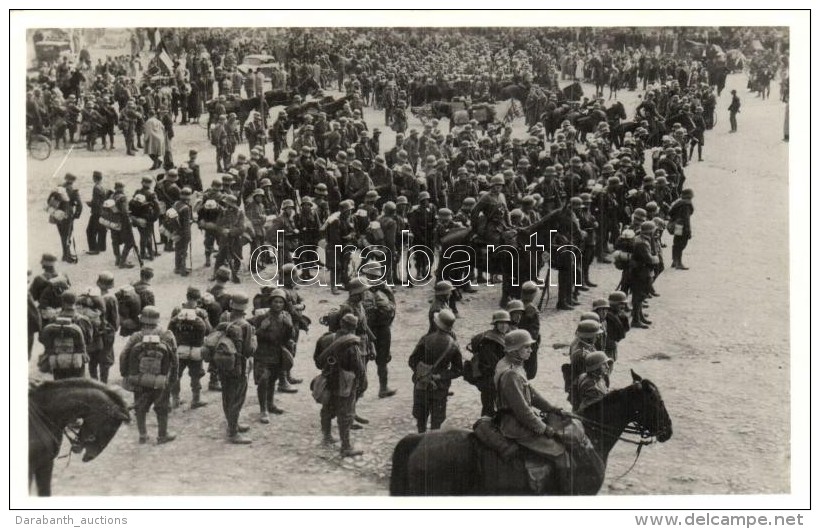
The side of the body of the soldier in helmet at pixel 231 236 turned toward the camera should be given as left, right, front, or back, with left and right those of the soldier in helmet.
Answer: front

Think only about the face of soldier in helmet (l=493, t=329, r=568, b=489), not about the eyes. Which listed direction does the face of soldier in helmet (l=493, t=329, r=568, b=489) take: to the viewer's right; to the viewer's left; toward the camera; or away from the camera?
to the viewer's right

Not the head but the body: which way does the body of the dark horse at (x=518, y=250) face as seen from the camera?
to the viewer's right

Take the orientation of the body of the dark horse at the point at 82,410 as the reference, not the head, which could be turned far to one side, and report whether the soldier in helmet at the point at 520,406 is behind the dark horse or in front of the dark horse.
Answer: in front

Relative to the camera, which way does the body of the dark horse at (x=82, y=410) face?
to the viewer's right

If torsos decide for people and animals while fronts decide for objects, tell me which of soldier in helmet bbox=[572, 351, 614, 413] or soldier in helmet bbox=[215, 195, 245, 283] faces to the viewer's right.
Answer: soldier in helmet bbox=[572, 351, 614, 413]

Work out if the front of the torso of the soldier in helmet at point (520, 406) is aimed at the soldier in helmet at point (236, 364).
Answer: no

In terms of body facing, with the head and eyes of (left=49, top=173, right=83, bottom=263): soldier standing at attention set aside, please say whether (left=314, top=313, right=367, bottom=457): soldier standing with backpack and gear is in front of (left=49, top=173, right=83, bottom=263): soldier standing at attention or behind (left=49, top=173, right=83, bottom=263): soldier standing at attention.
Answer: in front

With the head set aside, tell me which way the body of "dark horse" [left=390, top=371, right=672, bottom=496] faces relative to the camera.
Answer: to the viewer's right

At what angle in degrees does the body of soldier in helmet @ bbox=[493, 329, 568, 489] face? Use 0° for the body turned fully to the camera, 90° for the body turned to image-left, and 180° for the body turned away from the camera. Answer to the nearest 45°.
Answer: approximately 270°

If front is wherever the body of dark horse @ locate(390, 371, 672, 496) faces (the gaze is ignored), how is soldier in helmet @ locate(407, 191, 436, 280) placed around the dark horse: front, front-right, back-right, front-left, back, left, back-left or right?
left

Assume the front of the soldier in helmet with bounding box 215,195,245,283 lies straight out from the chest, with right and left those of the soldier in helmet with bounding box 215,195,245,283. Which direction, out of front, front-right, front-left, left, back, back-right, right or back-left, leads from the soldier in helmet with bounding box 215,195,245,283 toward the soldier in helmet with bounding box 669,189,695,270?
left
